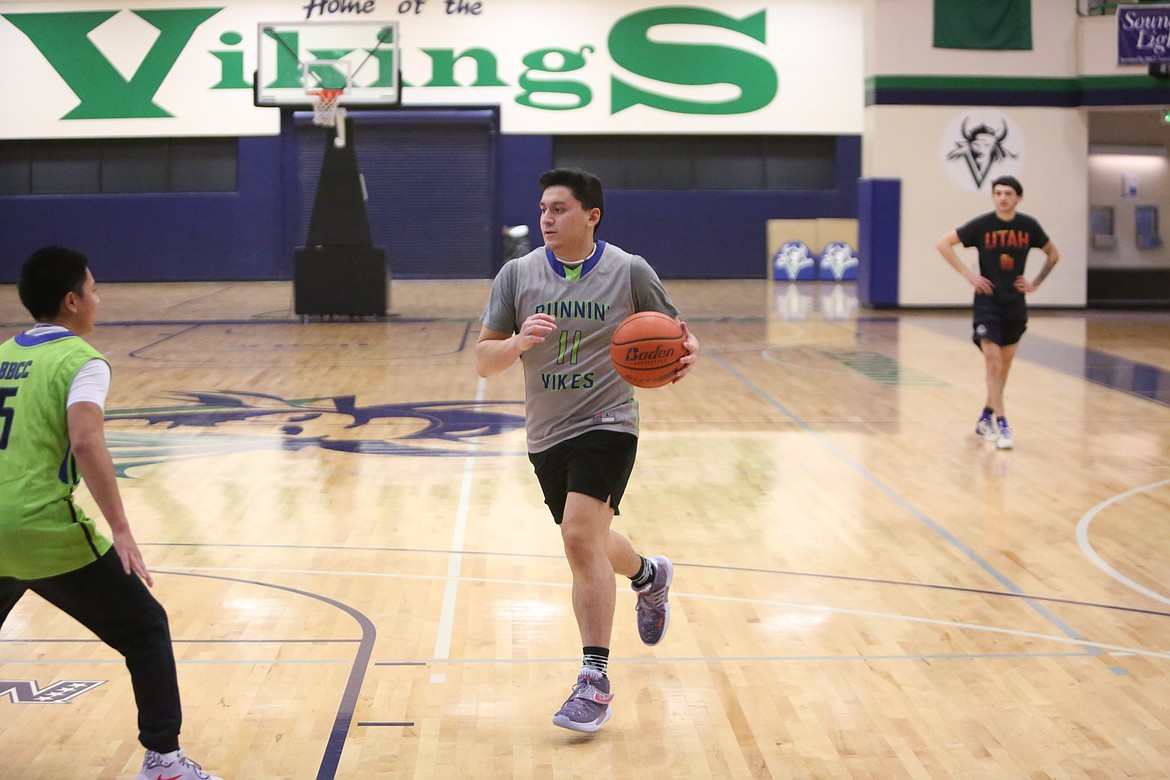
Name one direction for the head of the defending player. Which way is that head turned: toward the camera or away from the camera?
away from the camera

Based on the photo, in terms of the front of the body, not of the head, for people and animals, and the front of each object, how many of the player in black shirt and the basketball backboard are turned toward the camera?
2

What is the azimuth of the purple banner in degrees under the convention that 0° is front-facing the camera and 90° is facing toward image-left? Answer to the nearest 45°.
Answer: approximately 0°

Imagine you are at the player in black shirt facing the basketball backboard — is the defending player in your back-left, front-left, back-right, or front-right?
back-left

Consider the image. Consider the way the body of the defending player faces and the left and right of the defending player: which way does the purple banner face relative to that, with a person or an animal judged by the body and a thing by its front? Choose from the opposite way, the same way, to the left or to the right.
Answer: the opposite way

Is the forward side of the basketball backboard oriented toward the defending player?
yes

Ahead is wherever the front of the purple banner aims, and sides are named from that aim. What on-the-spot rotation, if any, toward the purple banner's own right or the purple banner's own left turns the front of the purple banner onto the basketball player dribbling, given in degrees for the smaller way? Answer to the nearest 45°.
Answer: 0° — it already faces them

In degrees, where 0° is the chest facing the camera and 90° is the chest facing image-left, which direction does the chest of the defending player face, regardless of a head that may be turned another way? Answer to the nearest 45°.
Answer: approximately 225°

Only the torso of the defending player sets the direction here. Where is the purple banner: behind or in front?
in front
